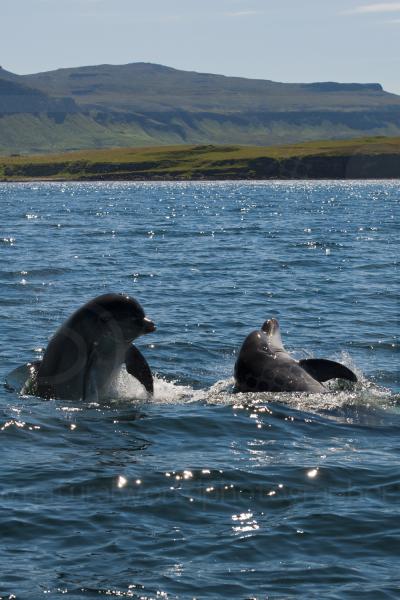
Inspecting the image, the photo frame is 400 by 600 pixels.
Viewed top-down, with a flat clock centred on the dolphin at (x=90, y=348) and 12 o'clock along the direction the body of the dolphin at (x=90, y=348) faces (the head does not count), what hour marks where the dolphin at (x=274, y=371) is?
the dolphin at (x=274, y=371) is roughly at 12 o'clock from the dolphin at (x=90, y=348).

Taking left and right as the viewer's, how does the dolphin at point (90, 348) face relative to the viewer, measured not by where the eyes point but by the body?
facing to the right of the viewer
